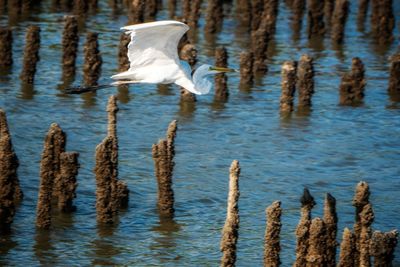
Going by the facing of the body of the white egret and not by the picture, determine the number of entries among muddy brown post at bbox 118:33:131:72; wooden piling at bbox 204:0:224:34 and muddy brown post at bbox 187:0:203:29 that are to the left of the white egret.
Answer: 3

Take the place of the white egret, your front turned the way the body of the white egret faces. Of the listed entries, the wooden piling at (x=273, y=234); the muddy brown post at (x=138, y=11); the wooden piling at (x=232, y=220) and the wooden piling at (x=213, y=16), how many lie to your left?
2

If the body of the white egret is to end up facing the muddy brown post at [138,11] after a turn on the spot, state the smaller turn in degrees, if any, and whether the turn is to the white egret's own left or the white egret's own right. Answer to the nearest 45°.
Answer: approximately 90° to the white egret's own left

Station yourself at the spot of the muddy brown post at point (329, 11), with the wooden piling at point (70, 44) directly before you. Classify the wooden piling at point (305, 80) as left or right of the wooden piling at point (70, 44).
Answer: left

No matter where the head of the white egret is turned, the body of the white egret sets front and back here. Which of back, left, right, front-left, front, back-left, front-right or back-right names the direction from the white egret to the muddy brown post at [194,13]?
left

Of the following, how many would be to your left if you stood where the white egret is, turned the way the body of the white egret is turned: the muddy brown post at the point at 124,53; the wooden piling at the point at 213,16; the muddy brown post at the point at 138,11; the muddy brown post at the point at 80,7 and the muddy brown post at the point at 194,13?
5

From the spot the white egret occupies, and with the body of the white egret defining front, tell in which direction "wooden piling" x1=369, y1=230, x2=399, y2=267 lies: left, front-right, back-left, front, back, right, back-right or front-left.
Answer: front-right

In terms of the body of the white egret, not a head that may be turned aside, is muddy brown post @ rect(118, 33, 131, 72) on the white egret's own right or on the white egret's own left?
on the white egret's own left

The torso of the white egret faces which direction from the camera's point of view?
to the viewer's right
